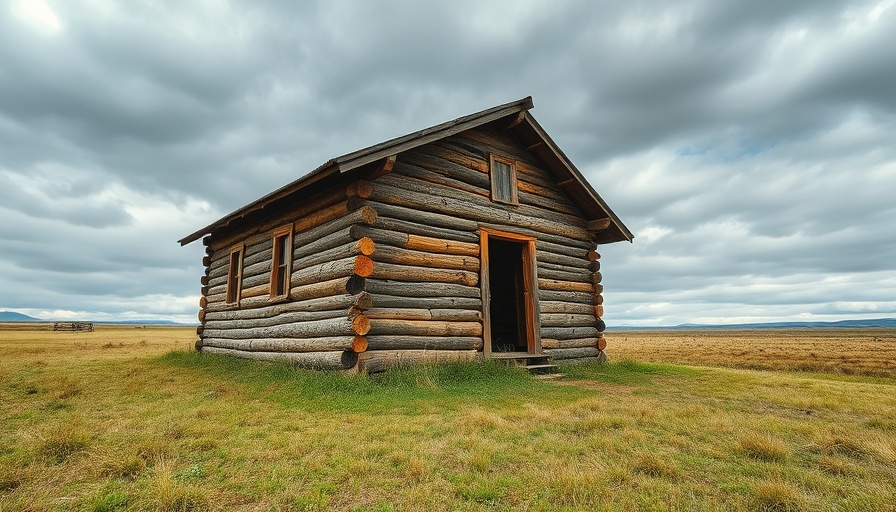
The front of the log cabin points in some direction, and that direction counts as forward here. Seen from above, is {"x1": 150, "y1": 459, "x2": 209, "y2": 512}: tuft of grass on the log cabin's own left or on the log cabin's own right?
on the log cabin's own right

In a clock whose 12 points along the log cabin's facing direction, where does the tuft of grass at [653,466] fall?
The tuft of grass is roughly at 1 o'clock from the log cabin.

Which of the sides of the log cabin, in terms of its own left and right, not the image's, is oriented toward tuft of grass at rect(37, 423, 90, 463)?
right

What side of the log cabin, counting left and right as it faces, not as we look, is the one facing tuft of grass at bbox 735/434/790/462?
front

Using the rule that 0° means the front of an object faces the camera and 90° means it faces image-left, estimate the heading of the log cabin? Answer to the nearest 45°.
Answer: approximately 315°

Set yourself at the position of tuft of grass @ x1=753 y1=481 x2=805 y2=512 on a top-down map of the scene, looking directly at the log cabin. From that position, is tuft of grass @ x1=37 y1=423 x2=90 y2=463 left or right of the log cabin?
left

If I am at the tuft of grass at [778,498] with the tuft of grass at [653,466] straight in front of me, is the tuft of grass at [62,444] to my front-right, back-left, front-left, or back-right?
front-left

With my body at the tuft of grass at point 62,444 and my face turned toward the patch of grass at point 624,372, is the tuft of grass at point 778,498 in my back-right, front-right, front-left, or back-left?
front-right

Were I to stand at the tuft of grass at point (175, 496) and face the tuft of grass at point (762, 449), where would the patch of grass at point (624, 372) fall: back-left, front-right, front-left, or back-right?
front-left

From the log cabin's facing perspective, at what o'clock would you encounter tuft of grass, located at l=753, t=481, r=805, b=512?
The tuft of grass is roughly at 1 o'clock from the log cabin.
